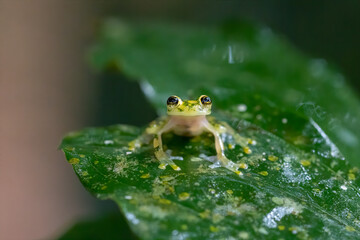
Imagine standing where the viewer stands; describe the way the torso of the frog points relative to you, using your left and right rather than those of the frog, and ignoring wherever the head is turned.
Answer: facing the viewer
